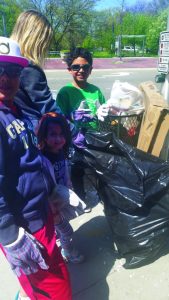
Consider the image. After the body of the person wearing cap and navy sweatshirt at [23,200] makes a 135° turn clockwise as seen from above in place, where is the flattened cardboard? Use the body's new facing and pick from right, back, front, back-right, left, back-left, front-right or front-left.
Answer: back-right

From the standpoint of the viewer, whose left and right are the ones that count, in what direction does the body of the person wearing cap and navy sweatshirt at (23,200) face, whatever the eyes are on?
facing the viewer and to the right of the viewer

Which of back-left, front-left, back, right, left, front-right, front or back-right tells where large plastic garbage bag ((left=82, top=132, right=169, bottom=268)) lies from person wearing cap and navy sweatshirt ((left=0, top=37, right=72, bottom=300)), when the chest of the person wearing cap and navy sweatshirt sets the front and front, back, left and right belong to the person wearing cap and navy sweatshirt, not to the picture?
left

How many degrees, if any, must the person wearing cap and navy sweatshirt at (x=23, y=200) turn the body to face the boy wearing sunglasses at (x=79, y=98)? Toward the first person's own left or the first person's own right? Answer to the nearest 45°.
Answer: approximately 135° to the first person's own left

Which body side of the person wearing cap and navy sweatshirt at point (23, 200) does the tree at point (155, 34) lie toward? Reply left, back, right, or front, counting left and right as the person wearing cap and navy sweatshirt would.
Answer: left
